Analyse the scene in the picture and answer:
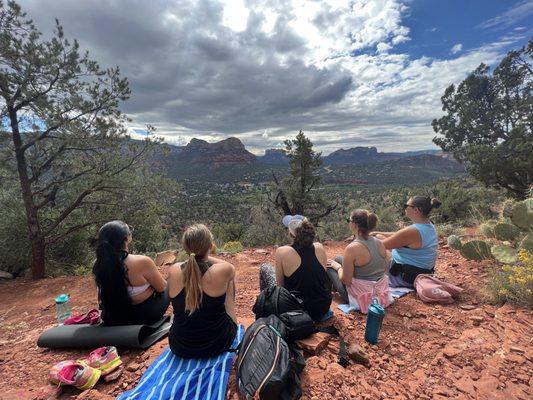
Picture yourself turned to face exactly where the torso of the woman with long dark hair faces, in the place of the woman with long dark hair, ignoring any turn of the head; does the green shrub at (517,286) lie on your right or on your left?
on your right

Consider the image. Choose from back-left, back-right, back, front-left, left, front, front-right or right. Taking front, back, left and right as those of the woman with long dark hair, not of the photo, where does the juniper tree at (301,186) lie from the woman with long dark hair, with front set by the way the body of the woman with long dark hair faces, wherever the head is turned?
front

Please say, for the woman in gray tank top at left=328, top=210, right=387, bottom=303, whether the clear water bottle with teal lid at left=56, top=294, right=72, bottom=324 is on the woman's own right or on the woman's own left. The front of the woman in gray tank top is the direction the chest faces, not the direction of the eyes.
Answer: on the woman's own left

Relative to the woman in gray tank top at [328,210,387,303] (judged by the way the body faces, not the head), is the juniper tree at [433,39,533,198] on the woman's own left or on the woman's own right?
on the woman's own right

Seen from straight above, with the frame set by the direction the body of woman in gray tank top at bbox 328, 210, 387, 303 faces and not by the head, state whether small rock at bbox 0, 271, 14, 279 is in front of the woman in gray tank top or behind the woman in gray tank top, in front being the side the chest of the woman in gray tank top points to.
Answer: in front

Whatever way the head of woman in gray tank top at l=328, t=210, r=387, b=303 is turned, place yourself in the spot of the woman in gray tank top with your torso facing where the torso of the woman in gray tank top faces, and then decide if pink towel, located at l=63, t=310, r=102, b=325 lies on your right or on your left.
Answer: on your left

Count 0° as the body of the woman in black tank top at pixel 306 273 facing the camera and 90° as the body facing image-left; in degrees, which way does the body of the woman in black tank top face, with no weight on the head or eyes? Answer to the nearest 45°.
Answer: approximately 135°

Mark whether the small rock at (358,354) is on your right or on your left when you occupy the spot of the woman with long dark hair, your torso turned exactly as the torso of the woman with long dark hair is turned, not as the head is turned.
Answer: on your right

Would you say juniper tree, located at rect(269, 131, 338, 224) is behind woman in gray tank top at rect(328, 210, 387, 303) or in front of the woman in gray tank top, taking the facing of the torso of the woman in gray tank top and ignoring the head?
in front

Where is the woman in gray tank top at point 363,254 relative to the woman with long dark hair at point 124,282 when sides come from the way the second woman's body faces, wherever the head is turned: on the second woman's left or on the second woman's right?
on the second woman's right

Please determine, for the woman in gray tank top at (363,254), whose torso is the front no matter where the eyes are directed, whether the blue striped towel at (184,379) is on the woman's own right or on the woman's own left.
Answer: on the woman's own left

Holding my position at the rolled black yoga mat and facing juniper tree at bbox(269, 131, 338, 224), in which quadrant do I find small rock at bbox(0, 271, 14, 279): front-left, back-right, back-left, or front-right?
front-left

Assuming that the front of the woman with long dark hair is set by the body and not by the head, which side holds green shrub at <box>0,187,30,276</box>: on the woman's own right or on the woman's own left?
on the woman's own left

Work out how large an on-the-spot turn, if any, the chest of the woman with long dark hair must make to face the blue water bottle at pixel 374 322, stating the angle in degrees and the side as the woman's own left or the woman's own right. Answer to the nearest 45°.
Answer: approximately 90° to the woman's own right

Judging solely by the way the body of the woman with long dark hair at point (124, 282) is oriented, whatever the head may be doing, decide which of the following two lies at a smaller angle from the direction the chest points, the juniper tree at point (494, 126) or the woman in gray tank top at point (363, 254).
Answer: the juniper tree

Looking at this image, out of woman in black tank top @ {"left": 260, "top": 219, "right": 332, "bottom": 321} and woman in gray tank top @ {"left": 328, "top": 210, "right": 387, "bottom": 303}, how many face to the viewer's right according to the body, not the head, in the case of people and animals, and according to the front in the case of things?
0
